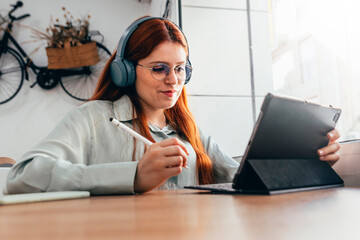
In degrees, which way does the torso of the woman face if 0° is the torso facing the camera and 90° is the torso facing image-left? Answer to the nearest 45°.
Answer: approximately 315°

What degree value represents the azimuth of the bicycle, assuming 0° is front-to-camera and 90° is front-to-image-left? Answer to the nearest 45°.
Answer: approximately 90°

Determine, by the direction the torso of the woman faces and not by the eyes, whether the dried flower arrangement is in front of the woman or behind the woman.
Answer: behind

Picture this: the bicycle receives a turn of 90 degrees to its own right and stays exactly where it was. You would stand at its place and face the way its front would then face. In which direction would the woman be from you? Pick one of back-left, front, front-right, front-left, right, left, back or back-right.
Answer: back

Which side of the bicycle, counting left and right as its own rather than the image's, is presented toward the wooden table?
left

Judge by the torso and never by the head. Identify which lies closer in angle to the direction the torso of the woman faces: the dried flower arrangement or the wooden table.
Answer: the wooden table

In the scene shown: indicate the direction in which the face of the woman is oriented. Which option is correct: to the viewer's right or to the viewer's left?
to the viewer's right
